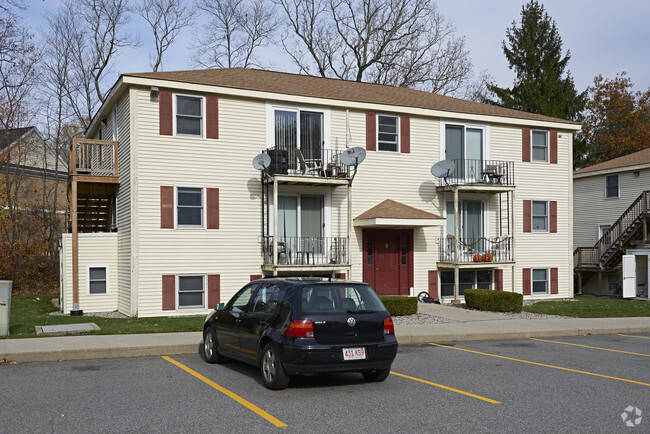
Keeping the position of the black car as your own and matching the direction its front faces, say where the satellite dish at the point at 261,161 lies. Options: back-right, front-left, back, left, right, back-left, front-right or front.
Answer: front-right

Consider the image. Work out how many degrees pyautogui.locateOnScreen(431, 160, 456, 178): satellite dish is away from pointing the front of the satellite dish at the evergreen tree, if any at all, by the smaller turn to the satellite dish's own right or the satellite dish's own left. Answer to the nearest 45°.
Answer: approximately 135° to the satellite dish's own right

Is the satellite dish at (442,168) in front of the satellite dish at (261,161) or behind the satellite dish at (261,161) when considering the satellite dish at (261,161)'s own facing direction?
behind

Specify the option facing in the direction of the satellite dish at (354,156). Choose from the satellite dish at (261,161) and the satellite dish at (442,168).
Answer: the satellite dish at (442,168)

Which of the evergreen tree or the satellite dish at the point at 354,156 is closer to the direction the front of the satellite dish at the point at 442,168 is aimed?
the satellite dish

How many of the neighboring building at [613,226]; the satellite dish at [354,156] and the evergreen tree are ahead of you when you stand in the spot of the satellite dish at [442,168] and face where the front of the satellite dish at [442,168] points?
1

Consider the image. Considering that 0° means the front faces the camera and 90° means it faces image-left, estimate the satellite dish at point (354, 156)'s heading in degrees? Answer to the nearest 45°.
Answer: approximately 45°
